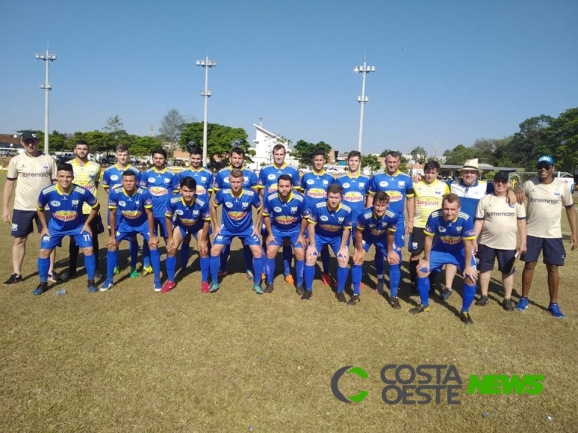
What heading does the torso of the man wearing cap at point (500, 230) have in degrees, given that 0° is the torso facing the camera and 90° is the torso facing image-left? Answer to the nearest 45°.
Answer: approximately 0°

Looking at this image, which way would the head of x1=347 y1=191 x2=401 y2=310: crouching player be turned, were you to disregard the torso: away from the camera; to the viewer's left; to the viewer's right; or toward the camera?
toward the camera

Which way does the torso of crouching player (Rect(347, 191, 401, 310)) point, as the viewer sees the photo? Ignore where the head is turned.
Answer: toward the camera

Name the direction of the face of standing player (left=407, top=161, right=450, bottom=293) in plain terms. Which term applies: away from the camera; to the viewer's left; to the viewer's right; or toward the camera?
toward the camera

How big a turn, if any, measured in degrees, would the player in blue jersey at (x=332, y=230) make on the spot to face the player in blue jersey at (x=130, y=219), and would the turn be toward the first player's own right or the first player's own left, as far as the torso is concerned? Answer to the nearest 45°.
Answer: approximately 90° to the first player's own right

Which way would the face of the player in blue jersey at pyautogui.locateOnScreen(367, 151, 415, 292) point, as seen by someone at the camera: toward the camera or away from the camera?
toward the camera

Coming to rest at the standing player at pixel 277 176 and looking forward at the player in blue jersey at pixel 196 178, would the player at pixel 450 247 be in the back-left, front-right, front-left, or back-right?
back-left

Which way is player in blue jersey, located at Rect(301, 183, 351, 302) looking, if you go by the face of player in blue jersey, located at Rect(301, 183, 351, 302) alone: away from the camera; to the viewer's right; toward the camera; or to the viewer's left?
toward the camera

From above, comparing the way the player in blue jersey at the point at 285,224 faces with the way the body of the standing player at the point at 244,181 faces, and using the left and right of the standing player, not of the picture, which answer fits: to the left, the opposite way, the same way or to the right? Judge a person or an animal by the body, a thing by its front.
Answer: the same way

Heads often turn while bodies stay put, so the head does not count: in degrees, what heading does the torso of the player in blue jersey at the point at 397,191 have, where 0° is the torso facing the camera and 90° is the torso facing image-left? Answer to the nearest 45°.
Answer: approximately 0°

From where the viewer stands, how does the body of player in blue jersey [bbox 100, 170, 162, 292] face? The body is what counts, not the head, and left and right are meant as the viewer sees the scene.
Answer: facing the viewer

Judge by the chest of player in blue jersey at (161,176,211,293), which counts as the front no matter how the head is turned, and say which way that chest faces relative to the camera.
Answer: toward the camera

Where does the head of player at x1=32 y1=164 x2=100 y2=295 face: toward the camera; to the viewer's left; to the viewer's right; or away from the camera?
toward the camera

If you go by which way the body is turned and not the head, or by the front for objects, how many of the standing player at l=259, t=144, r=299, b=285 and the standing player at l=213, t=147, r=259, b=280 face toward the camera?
2
